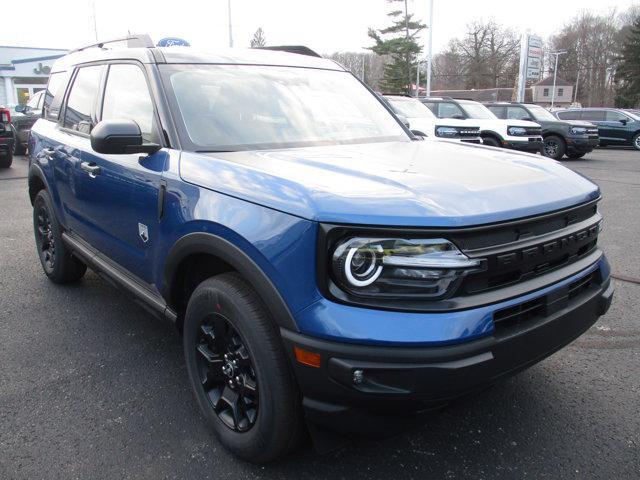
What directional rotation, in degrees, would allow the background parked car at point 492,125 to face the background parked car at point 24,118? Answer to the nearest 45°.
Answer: approximately 135° to its right

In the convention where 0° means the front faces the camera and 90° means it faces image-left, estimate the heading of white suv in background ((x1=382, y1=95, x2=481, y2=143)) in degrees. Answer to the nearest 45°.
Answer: approximately 315°

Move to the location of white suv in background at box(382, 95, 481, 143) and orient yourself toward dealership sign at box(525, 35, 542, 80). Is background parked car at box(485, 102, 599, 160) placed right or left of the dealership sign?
right

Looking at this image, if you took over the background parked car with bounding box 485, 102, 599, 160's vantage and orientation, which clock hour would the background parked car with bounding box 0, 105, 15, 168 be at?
the background parked car with bounding box 0, 105, 15, 168 is roughly at 3 o'clock from the background parked car with bounding box 485, 102, 599, 160.

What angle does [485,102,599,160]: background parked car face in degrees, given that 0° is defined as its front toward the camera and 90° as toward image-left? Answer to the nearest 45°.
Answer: approximately 315°

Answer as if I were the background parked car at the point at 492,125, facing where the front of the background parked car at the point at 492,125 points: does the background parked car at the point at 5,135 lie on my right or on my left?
on my right

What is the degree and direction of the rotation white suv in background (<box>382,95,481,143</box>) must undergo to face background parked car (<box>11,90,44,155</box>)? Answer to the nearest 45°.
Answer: approximately 135° to its right

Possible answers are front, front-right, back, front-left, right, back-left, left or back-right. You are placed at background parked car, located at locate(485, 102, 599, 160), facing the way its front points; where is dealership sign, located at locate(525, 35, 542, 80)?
back-left
